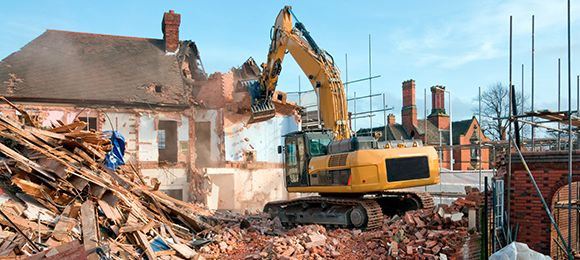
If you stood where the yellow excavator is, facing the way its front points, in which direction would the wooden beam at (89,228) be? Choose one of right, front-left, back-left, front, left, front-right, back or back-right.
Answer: left

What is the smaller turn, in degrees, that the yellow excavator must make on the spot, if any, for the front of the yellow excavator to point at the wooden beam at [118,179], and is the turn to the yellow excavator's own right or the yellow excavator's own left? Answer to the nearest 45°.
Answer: approximately 45° to the yellow excavator's own left

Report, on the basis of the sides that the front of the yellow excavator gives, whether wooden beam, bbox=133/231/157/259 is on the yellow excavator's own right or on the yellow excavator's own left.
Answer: on the yellow excavator's own left

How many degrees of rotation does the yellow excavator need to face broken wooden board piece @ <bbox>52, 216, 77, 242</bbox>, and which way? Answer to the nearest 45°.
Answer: approximately 90° to its left

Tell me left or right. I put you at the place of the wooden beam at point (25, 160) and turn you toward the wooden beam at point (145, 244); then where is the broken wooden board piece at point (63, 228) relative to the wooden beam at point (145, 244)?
right

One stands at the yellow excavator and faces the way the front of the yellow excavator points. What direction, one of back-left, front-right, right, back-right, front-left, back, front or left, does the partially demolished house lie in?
front

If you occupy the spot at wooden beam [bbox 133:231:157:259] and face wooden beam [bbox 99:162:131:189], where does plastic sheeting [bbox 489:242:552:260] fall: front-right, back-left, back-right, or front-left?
back-right

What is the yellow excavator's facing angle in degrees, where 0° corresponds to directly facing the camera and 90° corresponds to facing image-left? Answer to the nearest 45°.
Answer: approximately 135°

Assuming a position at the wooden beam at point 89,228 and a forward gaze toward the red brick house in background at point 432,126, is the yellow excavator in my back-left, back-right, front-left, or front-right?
front-right

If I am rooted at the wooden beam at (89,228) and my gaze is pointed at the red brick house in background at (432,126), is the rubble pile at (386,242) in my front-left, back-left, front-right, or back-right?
front-right

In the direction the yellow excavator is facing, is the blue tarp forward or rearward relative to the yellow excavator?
forward
